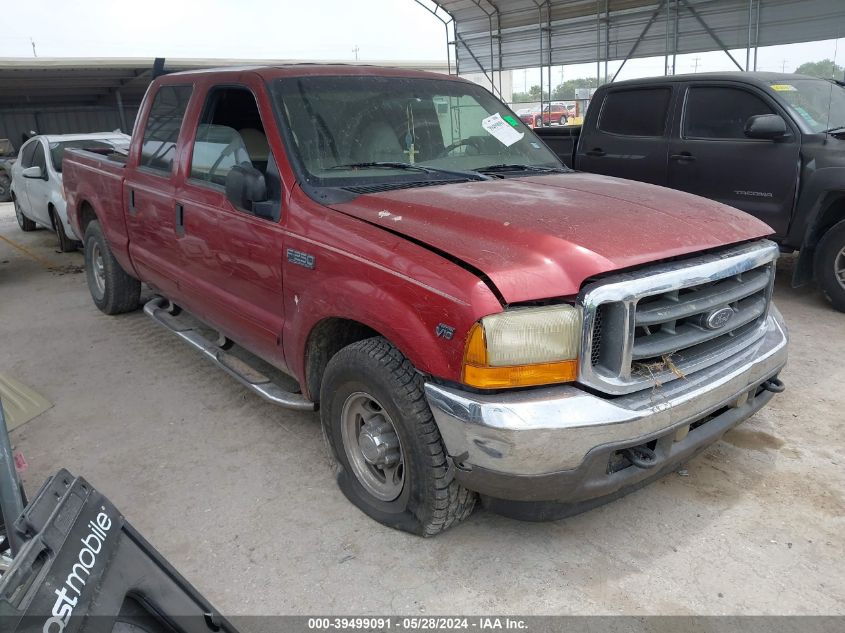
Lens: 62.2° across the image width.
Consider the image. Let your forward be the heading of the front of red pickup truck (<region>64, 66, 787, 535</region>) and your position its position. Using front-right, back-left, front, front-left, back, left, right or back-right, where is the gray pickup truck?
left

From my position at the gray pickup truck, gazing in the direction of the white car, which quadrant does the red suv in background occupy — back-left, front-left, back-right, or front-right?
front-right

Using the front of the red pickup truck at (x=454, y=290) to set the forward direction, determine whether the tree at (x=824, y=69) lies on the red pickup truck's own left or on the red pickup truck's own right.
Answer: on the red pickup truck's own left

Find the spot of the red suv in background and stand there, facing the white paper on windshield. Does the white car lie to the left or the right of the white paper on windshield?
right

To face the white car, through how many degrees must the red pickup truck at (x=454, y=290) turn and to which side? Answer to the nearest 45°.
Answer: approximately 180°

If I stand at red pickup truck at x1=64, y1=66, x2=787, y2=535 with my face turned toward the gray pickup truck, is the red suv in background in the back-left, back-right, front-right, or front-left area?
front-left

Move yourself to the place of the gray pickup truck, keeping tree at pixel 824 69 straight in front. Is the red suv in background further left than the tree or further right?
left

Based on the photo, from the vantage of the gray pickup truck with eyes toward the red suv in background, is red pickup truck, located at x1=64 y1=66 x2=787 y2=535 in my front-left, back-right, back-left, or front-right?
back-left
